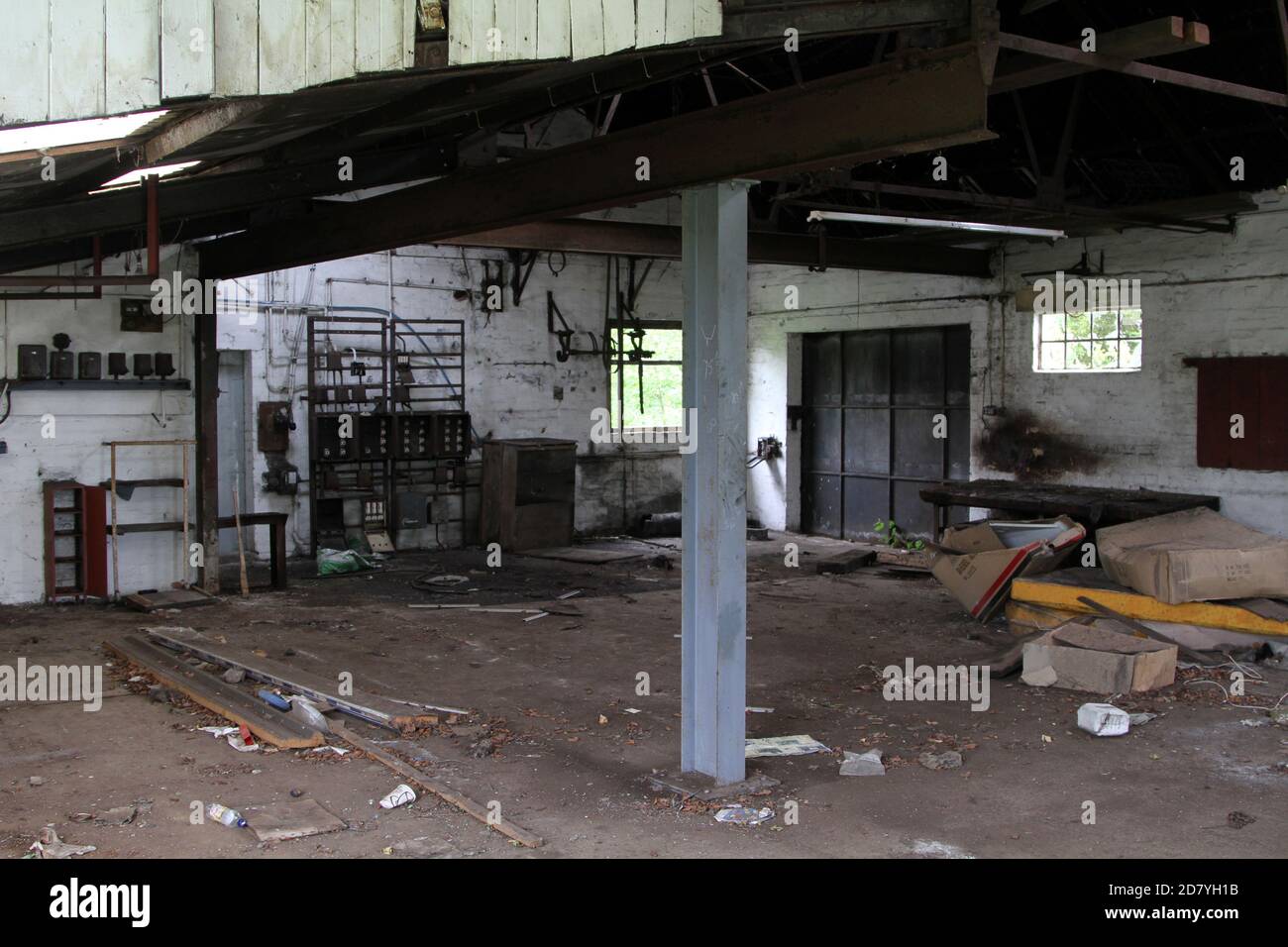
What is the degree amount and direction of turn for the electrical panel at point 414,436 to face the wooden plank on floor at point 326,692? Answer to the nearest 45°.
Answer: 0° — it already faces it

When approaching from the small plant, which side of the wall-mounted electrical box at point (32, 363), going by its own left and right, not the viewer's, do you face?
left

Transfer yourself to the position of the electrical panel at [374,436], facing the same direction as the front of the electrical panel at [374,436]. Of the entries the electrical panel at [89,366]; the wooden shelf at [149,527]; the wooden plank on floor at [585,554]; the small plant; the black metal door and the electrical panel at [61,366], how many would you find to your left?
3

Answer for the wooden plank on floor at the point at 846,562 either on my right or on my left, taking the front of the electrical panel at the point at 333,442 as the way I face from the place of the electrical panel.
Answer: on my left

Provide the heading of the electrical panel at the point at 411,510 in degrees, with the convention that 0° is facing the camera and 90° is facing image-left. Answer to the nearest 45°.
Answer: approximately 0°

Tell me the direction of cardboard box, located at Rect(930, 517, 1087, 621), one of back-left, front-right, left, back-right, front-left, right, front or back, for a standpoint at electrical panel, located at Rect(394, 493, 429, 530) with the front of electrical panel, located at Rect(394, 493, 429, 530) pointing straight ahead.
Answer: front-left

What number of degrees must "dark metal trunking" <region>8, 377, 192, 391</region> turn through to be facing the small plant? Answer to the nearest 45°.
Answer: approximately 90° to its left

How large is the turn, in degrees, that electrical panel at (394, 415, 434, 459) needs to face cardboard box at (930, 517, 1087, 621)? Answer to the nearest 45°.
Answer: approximately 45° to its left

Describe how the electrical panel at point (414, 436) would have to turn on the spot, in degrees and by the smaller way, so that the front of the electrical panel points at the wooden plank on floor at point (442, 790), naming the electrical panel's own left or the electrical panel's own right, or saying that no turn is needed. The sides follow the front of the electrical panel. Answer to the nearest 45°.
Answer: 0° — it already faces it
